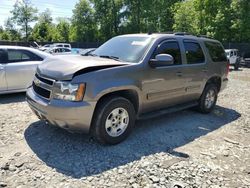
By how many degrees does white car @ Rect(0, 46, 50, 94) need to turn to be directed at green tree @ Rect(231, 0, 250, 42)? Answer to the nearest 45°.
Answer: approximately 135° to its right

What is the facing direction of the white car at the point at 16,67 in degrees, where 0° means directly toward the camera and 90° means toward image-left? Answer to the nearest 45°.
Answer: approximately 90°

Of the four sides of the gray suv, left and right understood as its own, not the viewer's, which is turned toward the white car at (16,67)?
right

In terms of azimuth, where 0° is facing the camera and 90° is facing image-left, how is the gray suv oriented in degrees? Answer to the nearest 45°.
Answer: approximately 45°

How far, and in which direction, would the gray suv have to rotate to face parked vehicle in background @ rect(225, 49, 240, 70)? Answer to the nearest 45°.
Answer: approximately 180°

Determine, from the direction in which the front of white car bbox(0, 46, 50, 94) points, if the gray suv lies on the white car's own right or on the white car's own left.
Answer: on the white car's own left

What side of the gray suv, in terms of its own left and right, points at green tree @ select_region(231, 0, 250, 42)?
back

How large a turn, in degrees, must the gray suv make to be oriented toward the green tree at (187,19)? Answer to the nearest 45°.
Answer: approximately 135° to its right
